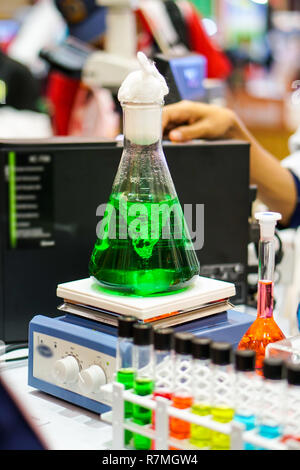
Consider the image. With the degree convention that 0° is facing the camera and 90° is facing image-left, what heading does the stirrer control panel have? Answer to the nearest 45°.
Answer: approximately 45°
